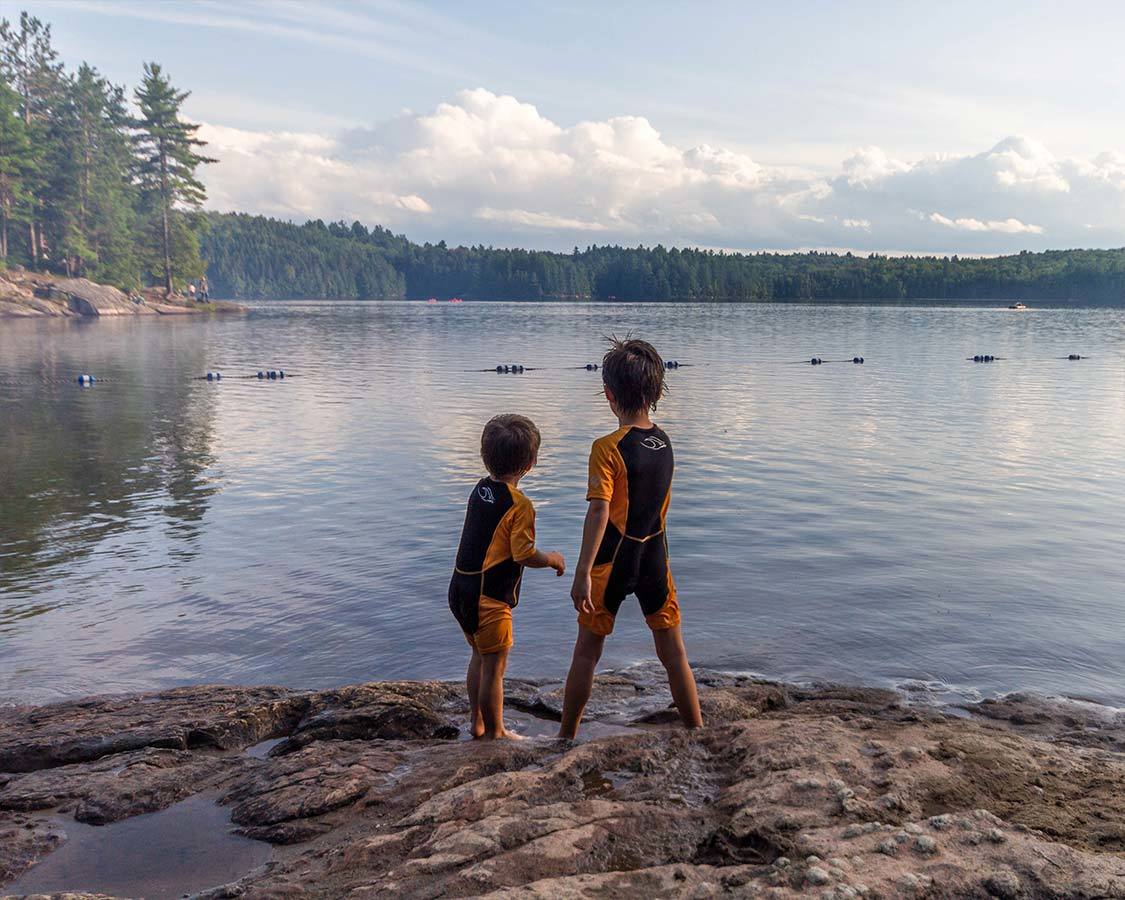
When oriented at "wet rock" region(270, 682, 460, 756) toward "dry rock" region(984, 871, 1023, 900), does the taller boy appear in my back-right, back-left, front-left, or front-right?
front-left

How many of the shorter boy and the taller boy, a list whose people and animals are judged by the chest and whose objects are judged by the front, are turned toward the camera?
0

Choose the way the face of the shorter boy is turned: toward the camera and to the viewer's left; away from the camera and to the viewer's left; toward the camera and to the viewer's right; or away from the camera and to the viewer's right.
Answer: away from the camera and to the viewer's right

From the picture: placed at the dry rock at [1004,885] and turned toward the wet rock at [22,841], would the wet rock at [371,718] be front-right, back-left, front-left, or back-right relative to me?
front-right

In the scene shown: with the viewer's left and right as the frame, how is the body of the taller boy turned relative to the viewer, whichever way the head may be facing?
facing away from the viewer and to the left of the viewer

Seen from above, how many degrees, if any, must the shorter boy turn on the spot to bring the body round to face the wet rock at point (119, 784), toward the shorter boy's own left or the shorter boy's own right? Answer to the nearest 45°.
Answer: approximately 135° to the shorter boy's own left

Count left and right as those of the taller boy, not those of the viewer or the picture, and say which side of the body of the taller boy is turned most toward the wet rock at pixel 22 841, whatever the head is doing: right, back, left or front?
left

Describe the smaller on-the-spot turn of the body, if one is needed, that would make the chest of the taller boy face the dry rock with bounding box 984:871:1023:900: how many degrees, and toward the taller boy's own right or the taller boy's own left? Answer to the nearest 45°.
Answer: approximately 180°

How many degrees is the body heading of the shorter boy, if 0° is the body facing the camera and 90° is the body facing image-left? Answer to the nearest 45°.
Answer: approximately 225°

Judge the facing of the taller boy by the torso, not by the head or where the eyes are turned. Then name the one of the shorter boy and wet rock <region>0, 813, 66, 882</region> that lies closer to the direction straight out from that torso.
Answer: the shorter boy

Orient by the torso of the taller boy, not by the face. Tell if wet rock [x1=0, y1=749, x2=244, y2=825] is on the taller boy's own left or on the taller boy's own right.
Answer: on the taller boy's own left
